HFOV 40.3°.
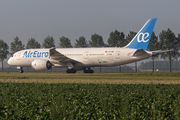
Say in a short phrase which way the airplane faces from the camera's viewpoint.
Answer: facing away from the viewer and to the left of the viewer
